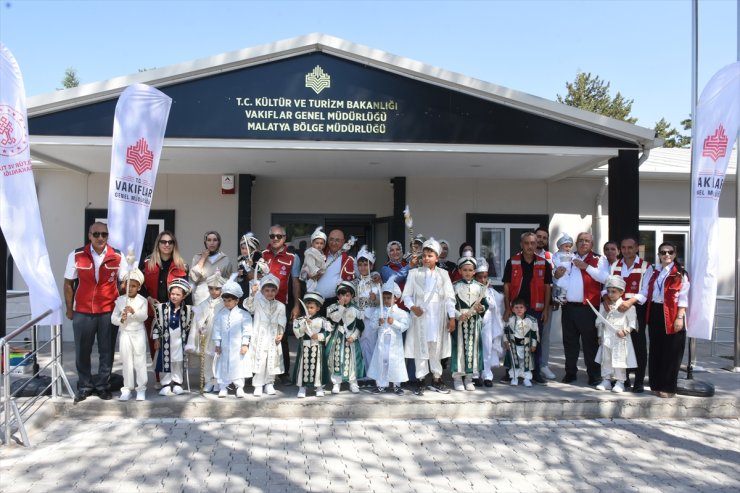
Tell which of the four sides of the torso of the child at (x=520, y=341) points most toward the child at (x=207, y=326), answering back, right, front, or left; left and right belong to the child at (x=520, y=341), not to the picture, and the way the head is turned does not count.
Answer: right

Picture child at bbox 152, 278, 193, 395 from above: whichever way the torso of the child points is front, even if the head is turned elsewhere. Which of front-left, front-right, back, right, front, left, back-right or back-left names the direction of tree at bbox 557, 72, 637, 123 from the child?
back-left

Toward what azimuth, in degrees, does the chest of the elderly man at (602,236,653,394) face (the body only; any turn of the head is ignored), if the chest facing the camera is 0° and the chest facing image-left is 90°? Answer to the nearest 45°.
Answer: approximately 0°

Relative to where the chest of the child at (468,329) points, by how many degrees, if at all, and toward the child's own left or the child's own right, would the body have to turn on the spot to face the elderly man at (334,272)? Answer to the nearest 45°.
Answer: approximately 90° to the child's own right

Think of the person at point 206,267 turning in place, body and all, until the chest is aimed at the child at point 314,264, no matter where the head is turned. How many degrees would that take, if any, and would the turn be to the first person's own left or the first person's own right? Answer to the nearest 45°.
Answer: approximately 90° to the first person's own left

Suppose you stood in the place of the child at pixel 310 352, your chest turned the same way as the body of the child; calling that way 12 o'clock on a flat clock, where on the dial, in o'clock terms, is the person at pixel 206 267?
The person is roughly at 4 o'clock from the child.

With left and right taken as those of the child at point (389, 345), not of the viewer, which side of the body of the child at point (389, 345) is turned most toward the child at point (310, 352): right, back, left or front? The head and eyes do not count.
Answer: right
